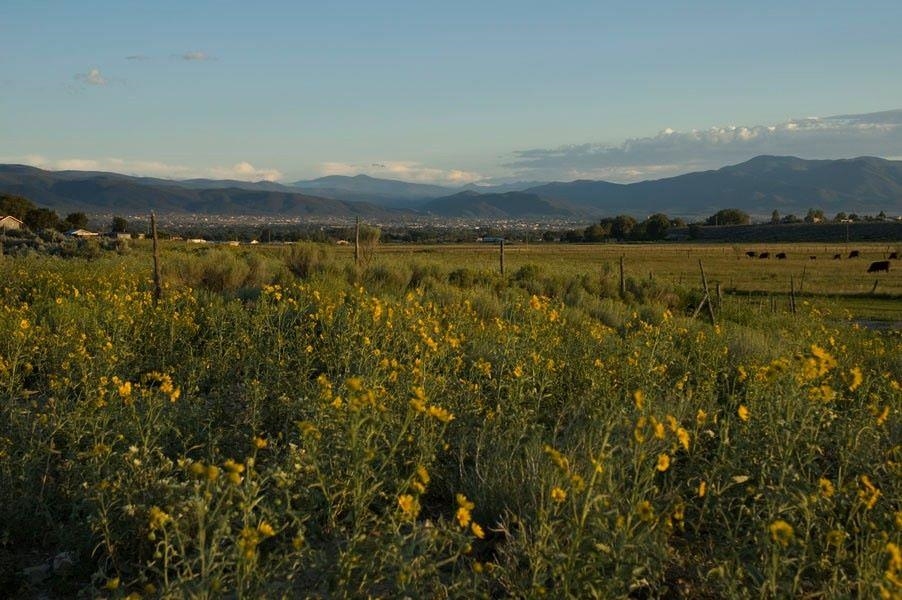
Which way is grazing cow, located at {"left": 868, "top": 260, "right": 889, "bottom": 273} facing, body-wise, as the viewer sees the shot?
to the viewer's left

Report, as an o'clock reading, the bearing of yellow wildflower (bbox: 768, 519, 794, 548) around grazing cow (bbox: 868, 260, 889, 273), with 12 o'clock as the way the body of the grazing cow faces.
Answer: The yellow wildflower is roughly at 9 o'clock from the grazing cow.
